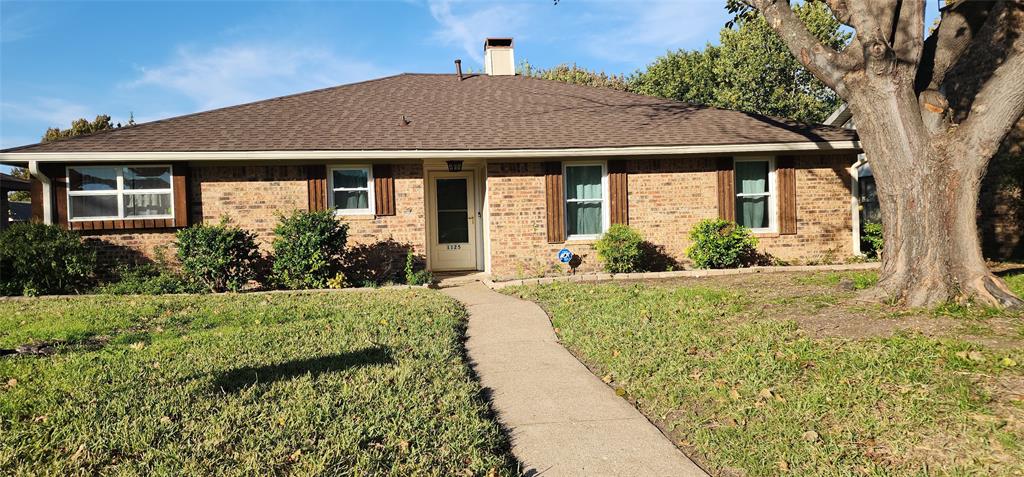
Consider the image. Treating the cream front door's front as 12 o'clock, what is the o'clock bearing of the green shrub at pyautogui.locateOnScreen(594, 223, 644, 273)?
The green shrub is roughly at 10 o'clock from the cream front door.

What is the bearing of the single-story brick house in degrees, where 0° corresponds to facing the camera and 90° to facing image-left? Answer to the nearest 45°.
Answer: approximately 0°

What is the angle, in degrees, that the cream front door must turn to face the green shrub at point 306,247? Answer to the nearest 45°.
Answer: approximately 45° to its right

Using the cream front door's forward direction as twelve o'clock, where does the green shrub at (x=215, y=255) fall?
The green shrub is roughly at 2 o'clock from the cream front door.

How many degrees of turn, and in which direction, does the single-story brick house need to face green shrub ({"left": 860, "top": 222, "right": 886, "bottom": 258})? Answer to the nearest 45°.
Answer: approximately 90° to its left

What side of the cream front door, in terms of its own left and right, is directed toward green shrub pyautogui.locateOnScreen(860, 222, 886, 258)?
left

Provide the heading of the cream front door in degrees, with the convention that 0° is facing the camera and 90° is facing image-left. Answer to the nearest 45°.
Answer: approximately 0°

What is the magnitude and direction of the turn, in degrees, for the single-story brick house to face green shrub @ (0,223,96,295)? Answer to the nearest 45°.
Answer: approximately 90° to its right

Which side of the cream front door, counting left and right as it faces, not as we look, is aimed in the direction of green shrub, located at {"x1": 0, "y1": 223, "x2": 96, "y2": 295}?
right

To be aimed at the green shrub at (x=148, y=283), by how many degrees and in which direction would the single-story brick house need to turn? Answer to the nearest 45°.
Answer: approximately 90° to its right

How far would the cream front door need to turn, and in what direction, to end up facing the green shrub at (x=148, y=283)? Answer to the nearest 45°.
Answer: approximately 90° to its right
